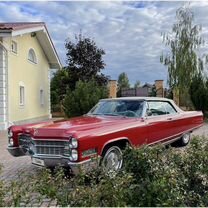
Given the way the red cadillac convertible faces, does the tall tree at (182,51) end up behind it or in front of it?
behind

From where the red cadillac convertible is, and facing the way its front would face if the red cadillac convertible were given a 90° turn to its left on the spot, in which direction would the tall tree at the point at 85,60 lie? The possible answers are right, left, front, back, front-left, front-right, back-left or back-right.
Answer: back-left

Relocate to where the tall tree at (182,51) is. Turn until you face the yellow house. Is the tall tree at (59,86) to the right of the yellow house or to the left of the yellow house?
right

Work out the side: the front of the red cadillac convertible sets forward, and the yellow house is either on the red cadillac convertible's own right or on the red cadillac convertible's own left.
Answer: on the red cadillac convertible's own right

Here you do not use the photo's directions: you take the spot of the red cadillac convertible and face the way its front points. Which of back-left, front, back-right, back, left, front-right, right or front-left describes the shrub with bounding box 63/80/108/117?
back-right

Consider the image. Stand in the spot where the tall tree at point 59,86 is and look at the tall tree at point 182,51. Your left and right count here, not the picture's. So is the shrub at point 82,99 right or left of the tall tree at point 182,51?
right

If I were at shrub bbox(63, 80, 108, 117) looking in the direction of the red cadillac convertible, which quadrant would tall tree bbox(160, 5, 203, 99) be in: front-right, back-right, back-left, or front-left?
back-left

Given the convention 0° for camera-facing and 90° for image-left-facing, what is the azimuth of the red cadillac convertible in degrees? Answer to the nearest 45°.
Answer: approximately 45°

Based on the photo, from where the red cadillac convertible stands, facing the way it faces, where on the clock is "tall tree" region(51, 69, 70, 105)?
The tall tree is roughly at 4 o'clock from the red cadillac convertible.
